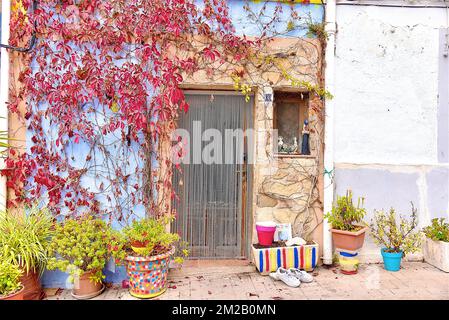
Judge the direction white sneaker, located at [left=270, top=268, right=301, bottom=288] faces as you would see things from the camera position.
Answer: facing the viewer and to the right of the viewer

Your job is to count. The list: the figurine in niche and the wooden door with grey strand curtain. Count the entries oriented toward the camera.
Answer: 2

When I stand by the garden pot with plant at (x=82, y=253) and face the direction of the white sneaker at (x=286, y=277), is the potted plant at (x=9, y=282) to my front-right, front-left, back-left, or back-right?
back-right

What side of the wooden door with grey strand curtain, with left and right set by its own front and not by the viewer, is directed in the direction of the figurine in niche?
left

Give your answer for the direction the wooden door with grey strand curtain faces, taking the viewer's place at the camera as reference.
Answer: facing the viewer

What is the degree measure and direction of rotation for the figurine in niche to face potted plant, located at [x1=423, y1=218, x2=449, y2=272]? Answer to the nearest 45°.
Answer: approximately 90° to its left

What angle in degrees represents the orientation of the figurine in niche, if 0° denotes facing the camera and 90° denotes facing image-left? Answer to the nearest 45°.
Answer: approximately 0°

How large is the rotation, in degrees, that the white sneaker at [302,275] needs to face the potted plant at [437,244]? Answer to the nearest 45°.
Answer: approximately 90° to its left

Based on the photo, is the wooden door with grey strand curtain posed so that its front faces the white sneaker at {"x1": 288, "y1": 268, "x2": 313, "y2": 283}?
no

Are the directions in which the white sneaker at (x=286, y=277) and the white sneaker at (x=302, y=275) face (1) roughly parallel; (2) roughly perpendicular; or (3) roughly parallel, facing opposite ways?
roughly parallel

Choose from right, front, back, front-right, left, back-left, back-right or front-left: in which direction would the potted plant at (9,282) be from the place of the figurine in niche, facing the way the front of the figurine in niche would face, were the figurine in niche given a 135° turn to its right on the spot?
left

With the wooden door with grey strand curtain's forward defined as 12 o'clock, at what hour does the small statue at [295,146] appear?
The small statue is roughly at 9 o'clock from the wooden door with grey strand curtain.

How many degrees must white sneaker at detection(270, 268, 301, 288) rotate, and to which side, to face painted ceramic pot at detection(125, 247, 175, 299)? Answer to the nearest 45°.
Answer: approximately 135° to its right
